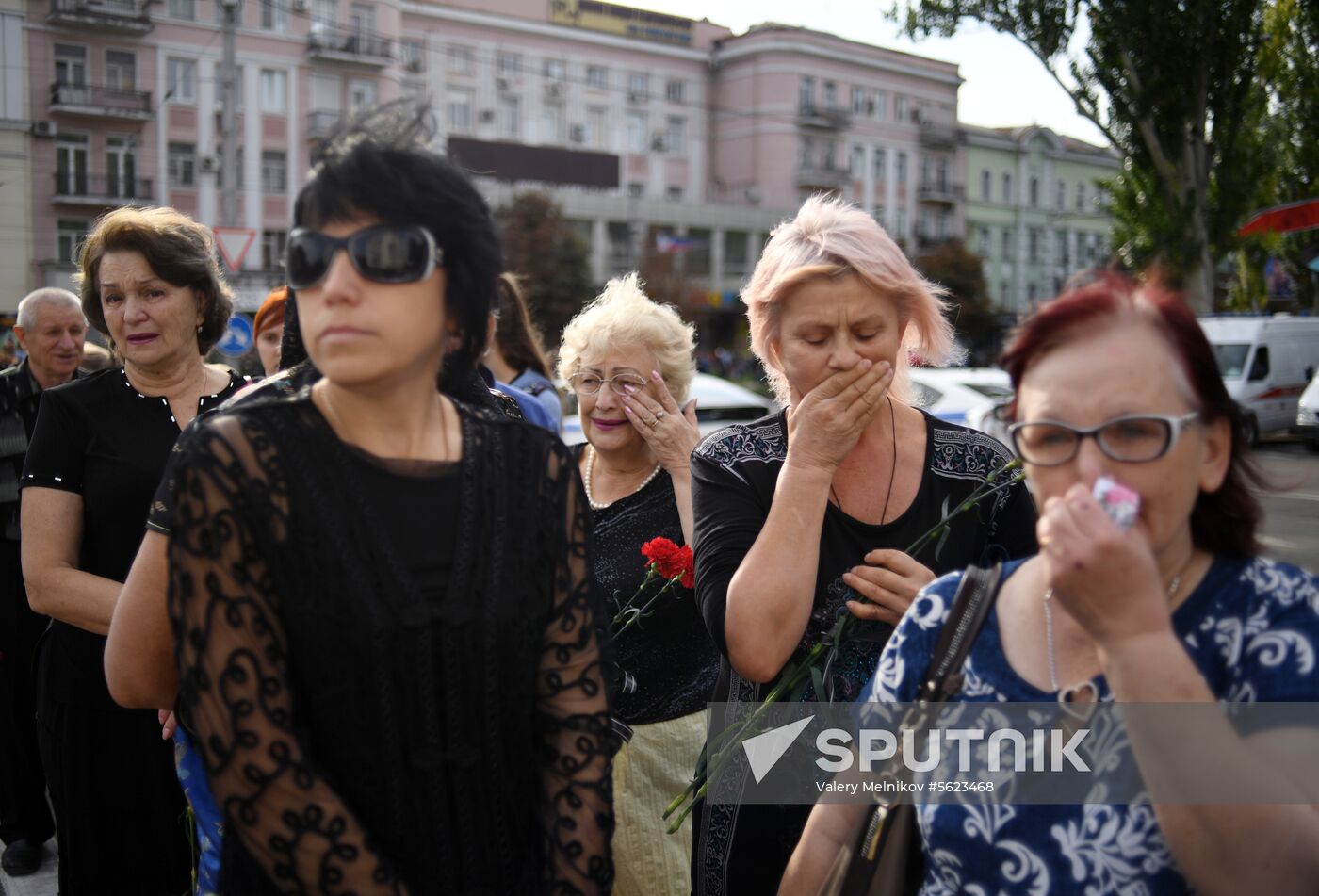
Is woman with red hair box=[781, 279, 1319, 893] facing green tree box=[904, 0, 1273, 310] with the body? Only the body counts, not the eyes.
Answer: no

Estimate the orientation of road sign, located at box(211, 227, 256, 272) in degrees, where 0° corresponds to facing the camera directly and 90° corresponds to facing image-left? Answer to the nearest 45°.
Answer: approximately 0°

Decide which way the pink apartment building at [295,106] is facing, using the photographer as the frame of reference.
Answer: facing the viewer and to the right of the viewer

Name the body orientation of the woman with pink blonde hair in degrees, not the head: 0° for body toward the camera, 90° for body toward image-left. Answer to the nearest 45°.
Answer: approximately 0°

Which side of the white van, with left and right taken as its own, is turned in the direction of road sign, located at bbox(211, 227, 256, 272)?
front

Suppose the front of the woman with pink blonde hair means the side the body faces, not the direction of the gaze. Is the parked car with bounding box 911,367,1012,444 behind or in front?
behind

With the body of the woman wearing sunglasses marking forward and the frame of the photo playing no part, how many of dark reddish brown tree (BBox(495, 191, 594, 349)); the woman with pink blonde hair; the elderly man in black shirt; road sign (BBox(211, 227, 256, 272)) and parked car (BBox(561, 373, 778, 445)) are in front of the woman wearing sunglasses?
0

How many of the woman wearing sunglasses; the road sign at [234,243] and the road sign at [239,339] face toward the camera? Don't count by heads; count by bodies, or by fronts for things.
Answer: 3

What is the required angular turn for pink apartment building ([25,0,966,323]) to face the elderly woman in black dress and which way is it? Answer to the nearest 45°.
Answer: approximately 45° to its right

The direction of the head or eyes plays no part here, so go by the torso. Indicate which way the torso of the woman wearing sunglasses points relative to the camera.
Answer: toward the camera

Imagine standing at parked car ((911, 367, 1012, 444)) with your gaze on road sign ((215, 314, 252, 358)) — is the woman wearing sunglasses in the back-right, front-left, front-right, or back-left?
front-left

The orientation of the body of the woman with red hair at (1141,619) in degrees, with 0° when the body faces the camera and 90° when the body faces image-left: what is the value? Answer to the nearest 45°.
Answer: approximately 45°

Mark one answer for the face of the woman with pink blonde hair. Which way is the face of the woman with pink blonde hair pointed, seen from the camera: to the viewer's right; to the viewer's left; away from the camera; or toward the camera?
toward the camera

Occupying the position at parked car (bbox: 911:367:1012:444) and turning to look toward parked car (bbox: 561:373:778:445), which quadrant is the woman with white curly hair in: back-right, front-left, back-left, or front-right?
front-left

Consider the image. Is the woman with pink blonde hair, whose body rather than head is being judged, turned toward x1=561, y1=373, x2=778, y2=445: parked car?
no

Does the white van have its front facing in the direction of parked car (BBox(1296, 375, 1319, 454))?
no

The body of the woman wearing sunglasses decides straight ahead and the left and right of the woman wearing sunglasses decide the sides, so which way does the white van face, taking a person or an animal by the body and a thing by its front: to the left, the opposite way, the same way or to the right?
to the right

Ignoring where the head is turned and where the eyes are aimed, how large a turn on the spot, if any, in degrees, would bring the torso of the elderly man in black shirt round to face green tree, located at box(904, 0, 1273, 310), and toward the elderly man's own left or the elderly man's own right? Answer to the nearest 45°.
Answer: approximately 90° to the elderly man's own left

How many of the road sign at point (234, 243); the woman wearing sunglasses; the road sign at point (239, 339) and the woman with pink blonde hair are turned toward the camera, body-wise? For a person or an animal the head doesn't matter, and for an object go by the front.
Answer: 4

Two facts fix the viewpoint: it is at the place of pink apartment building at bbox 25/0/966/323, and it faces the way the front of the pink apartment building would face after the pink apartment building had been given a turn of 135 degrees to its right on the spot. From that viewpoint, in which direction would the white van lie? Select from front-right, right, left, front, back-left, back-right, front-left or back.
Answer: back-left
